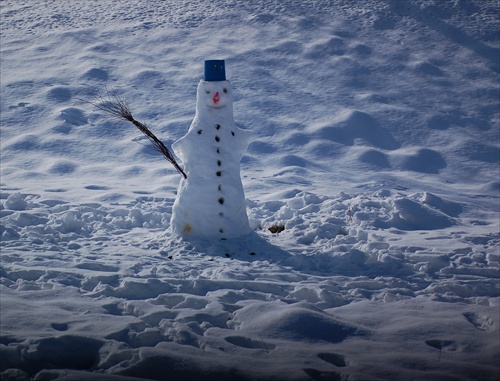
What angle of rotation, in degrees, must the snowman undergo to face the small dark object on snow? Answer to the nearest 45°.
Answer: approximately 135° to its left

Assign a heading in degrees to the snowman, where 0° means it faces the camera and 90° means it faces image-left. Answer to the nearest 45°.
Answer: approximately 0°
